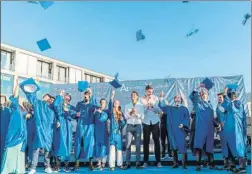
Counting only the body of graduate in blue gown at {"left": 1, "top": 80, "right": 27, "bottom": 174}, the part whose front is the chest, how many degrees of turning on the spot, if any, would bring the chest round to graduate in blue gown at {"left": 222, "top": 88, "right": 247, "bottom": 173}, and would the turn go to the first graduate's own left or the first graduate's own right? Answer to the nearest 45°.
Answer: approximately 45° to the first graduate's own left

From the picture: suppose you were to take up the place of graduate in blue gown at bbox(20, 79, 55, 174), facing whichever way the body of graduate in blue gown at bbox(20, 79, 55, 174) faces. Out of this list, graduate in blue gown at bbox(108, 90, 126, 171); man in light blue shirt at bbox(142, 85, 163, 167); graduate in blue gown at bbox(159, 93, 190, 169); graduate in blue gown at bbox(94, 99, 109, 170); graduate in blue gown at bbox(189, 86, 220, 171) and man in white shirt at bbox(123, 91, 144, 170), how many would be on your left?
6

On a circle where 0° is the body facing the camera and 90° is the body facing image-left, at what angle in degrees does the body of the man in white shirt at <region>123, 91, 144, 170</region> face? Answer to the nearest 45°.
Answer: approximately 0°

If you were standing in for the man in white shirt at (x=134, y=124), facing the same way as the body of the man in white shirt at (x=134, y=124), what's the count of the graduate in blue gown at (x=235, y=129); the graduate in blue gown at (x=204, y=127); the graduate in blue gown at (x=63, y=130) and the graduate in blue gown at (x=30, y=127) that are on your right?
2

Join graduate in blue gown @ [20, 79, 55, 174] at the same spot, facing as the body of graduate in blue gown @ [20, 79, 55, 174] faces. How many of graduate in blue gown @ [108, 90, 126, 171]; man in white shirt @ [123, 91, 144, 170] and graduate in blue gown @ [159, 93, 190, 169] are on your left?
3

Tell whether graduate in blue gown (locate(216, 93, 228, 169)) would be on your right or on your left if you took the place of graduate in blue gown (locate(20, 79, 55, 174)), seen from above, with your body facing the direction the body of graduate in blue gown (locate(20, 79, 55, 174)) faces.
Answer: on your left

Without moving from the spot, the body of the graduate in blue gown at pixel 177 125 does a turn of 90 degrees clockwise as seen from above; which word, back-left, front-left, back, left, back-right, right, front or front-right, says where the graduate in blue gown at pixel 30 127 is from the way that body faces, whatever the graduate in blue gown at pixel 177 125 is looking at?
front

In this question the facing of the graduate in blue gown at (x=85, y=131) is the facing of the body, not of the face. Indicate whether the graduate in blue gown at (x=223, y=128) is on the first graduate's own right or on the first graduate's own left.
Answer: on the first graduate's own left

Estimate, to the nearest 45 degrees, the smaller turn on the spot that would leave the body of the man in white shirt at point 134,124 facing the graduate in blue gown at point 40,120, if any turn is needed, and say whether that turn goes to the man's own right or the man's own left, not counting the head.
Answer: approximately 90° to the man's own right

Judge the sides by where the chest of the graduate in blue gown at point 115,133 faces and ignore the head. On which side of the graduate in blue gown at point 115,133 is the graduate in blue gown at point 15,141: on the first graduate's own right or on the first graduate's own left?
on the first graduate's own right

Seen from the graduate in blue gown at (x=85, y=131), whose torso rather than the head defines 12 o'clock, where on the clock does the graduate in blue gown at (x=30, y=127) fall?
the graduate in blue gown at (x=30, y=127) is roughly at 3 o'clock from the graduate in blue gown at (x=85, y=131).

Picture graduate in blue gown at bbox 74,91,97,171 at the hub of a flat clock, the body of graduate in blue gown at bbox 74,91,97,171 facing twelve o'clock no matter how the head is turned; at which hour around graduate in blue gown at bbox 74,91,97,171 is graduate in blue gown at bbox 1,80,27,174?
graduate in blue gown at bbox 1,80,27,174 is roughly at 2 o'clock from graduate in blue gown at bbox 74,91,97,171.
